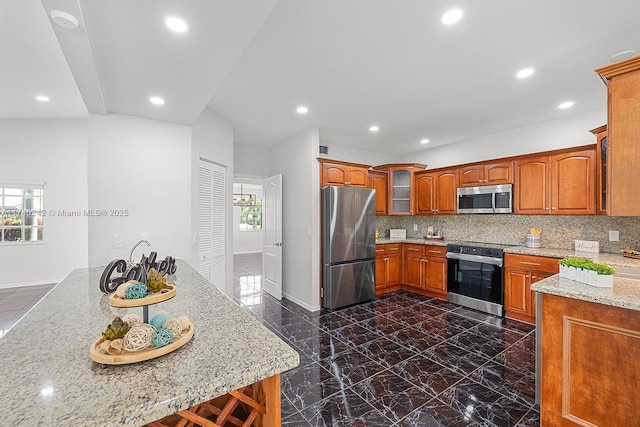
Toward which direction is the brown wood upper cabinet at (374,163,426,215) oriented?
toward the camera

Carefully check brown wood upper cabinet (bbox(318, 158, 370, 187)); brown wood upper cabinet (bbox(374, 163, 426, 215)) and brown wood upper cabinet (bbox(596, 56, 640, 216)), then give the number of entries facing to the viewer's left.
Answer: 1

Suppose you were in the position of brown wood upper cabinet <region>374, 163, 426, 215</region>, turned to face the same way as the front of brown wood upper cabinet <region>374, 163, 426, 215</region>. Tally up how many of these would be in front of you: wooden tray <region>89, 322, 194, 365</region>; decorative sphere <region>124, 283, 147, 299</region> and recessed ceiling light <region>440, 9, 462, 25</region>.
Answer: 3

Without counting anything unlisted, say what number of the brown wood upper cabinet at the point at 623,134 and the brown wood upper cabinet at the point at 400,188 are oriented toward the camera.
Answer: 1

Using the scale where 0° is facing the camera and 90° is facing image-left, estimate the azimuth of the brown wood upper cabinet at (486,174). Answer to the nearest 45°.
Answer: approximately 45°

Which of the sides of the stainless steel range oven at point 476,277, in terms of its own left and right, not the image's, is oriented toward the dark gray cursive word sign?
front

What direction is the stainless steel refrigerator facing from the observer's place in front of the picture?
facing the viewer and to the right of the viewer

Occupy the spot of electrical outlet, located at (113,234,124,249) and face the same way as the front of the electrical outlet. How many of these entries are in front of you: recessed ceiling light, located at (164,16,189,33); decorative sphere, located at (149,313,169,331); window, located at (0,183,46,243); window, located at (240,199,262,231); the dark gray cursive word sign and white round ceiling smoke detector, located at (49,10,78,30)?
4

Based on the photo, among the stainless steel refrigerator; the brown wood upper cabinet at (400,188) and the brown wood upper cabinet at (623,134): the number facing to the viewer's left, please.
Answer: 1

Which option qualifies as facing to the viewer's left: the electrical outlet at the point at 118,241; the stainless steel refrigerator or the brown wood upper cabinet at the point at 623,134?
the brown wood upper cabinet

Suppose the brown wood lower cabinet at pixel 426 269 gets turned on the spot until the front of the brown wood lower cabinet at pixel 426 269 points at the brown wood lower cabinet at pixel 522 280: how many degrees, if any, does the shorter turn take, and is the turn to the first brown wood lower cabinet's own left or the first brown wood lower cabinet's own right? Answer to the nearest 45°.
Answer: approximately 90° to the first brown wood lower cabinet's own left

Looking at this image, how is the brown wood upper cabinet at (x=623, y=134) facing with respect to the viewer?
to the viewer's left
